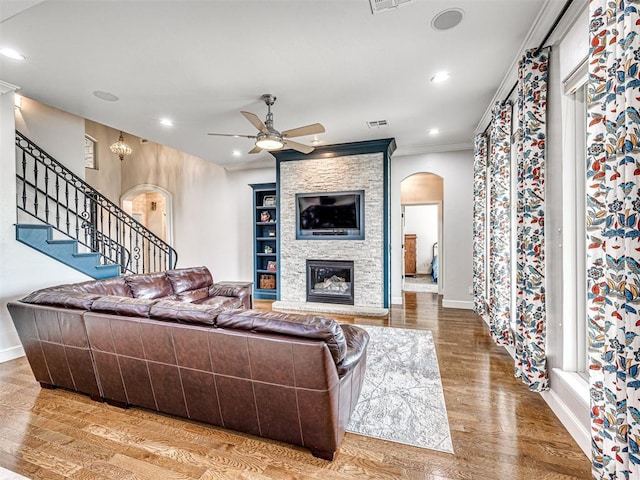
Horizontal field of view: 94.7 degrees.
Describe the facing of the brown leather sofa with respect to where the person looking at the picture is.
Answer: facing away from the viewer and to the right of the viewer

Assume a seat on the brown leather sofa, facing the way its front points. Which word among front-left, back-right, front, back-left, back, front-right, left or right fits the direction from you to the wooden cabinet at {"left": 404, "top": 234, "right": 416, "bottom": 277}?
front

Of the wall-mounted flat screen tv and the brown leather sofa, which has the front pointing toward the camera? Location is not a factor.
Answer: the wall-mounted flat screen tv

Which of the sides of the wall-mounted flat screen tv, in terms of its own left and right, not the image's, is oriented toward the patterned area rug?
front

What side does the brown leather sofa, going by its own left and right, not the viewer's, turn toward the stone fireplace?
front

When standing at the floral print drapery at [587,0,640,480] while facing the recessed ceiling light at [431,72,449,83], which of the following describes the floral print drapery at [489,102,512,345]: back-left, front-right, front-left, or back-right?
front-right

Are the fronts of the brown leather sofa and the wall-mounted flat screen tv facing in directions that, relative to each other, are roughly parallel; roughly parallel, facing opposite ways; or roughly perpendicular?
roughly parallel, facing opposite ways

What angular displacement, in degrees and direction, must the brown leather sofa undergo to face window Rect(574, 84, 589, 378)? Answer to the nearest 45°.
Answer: approximately 45° to its right

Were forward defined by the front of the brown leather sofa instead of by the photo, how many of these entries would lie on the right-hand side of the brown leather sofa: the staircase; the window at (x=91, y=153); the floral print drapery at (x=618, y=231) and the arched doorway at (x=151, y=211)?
1

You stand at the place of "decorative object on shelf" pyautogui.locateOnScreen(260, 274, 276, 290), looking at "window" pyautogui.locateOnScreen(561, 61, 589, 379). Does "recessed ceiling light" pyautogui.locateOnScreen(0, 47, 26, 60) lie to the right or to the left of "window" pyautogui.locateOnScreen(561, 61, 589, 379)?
right

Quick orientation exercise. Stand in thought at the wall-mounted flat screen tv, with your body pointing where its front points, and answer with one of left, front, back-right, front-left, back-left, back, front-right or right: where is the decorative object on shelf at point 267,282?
back-right

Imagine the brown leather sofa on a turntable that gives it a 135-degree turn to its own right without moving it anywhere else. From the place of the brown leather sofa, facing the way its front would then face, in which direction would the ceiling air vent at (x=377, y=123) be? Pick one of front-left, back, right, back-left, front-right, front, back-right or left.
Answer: back-left

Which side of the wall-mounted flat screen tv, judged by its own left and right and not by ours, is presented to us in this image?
front

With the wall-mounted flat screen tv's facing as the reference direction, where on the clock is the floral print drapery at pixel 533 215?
The floral print drapery is roughly at 11 o'clock from the wall-mounted flat screen tv.

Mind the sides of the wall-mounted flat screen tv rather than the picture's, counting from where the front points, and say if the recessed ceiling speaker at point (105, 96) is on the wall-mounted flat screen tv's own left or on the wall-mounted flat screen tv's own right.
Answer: on the wall-mounted flat screen tv's own right

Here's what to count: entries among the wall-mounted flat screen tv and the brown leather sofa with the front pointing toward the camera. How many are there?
1

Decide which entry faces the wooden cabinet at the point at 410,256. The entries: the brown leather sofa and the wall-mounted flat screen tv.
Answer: the brown leather sofa
